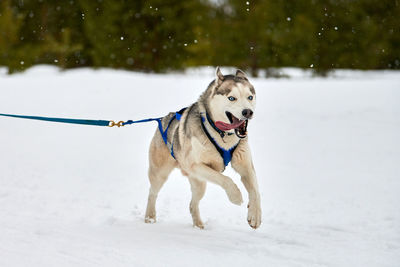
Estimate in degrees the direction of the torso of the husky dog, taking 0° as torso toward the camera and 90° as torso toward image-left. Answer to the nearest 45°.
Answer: approximately 315°
